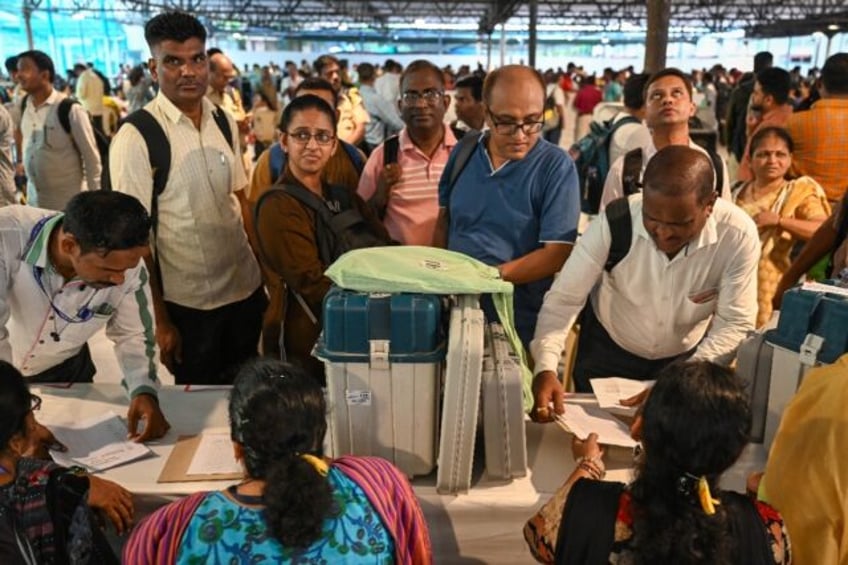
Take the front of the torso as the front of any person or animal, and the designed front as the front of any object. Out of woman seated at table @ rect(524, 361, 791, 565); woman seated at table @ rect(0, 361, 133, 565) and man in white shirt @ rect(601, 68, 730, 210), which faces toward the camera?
the man in white shirt

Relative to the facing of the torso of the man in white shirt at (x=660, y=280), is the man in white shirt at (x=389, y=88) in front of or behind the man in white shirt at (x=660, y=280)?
behind

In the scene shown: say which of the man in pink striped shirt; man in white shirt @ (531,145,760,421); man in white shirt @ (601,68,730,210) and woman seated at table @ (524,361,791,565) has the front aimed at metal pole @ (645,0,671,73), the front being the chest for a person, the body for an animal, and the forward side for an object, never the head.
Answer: the woman seated at table

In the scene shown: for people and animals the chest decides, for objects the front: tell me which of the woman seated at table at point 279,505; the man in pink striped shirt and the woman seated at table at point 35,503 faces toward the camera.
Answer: the man in pink striped shirt

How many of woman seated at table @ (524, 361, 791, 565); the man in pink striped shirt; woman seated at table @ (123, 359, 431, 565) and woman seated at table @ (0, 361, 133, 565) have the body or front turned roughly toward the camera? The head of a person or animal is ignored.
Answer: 1

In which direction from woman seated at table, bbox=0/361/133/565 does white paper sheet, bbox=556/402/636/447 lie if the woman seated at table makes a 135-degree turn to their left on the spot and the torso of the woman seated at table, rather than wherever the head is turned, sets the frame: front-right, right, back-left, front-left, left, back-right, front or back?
back

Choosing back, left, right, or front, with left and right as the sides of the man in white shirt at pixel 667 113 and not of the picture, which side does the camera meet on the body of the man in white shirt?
front

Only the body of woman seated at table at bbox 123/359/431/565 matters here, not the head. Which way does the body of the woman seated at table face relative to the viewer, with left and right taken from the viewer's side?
facing away from the viewer

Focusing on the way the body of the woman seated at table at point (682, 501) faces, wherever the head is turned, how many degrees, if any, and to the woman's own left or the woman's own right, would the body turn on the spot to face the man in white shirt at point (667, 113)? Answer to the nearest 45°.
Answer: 0° — they already face them

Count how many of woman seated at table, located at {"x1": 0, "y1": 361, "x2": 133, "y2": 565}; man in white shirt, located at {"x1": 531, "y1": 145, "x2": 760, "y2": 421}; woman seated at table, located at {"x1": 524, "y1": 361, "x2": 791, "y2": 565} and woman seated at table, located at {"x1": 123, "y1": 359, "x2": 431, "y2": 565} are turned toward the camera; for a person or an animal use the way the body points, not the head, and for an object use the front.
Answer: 1

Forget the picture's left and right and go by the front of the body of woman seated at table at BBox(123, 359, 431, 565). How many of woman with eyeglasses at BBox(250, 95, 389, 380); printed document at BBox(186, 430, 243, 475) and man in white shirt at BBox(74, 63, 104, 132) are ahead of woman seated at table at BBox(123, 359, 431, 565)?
3

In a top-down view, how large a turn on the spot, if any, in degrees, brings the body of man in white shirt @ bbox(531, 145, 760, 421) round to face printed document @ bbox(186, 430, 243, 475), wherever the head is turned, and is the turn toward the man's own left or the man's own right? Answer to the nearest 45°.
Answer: approximately 45° to the man's own right

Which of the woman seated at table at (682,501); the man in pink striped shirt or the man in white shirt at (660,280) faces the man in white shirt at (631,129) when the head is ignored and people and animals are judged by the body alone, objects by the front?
the woman seated at table

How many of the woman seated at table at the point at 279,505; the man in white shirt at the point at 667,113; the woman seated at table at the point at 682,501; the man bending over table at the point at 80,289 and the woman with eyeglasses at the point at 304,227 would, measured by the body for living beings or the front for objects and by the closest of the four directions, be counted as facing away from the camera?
2

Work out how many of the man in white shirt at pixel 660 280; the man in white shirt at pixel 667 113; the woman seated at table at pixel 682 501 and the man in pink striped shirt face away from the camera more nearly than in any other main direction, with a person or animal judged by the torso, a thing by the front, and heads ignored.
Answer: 1

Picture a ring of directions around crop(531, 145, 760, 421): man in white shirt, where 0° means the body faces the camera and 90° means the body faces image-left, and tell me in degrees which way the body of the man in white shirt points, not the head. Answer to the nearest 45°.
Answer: approximately 0°

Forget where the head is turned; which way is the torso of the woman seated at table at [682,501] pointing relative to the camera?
away from the camera

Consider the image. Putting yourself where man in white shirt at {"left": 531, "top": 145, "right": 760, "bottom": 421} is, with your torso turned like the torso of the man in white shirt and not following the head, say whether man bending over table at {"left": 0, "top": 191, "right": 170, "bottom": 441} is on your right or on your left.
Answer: on your right
